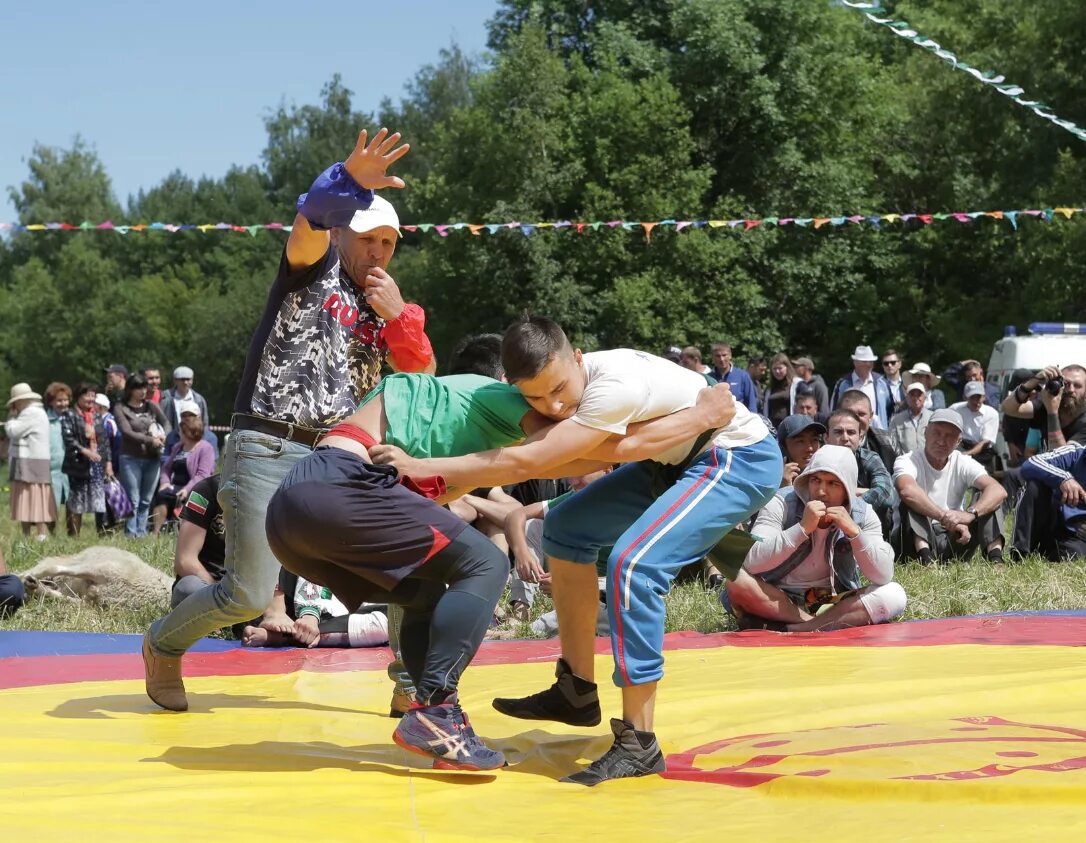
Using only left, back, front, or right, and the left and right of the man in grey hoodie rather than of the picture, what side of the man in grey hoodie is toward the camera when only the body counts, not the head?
front

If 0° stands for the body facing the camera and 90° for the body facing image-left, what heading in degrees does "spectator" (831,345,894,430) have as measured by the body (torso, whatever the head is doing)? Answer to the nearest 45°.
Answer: approximately 0°

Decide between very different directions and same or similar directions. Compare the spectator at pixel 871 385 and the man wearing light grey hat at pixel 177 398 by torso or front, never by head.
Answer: same or similar directions

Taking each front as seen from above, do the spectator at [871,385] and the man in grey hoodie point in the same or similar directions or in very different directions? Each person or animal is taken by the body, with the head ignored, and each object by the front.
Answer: same or similar directions

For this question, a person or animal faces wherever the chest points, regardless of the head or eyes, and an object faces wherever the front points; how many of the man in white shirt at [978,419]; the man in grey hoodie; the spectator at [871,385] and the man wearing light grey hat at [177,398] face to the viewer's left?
0

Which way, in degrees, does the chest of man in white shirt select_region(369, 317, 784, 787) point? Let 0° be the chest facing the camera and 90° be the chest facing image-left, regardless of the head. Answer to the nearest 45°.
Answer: approximately 90°

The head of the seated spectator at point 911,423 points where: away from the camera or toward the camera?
toward the camera

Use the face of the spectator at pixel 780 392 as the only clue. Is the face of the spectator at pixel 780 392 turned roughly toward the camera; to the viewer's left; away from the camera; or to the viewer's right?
toward the camera

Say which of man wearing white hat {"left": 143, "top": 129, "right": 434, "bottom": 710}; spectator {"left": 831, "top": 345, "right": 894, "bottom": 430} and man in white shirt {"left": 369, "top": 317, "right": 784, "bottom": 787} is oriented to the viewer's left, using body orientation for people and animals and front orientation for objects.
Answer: the man in white shirt

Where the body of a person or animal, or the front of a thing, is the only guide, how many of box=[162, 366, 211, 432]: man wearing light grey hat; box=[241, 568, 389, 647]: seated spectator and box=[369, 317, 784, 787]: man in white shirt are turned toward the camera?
2

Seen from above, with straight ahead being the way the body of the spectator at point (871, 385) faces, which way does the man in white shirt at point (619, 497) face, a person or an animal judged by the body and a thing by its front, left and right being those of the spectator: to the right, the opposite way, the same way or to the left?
to the right

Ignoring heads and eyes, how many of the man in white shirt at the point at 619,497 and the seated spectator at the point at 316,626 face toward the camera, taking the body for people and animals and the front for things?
1

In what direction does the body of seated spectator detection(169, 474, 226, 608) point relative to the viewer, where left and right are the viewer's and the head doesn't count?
facing the viewer and to the right of the viewer

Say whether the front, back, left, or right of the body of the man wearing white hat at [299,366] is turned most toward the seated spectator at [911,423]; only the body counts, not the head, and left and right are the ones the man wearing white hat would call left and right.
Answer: left

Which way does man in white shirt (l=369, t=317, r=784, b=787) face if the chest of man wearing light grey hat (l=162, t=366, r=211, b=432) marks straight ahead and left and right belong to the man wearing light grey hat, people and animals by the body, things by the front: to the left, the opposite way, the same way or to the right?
to the right

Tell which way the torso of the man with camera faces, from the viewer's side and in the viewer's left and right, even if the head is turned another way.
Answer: facing the viewer and to the left of the viewer

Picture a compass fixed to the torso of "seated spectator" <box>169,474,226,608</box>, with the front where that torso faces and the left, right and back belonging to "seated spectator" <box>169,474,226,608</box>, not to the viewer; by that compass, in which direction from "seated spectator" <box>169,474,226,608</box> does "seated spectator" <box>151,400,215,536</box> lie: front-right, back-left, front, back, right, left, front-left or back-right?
back-left
